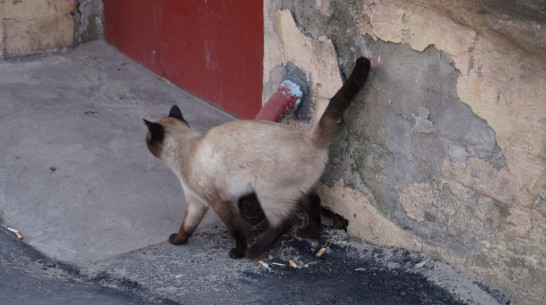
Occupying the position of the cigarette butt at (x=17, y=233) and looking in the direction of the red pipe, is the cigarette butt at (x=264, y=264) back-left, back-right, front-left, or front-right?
front-right

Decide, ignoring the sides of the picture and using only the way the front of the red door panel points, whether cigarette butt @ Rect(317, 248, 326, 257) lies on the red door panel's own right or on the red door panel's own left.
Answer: on the red door panel's own left

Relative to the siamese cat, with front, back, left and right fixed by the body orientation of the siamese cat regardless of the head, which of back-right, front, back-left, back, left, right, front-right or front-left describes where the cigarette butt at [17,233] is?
front

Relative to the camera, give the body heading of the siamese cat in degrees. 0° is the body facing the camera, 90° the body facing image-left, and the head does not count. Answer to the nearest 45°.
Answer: approximately 90°

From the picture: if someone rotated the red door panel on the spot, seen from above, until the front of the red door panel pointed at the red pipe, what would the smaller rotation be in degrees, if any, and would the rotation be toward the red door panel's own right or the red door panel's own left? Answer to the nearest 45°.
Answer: approximately 45° to the red door panel's own left

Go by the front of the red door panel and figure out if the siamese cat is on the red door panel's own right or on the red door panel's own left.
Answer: on the red door panel's own left

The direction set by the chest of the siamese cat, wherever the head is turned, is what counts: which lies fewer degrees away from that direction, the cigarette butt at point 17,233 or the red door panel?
the cigarette butt

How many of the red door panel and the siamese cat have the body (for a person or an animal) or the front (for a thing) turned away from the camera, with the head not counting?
0

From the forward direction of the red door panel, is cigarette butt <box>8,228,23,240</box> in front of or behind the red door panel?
in front

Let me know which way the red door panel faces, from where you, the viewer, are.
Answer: facing the viewer and to the left of the viewer
